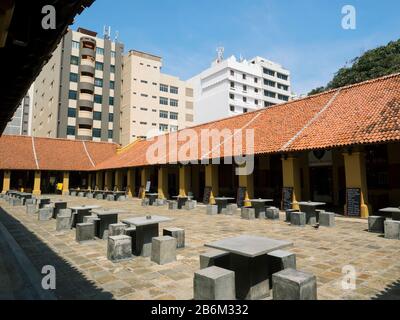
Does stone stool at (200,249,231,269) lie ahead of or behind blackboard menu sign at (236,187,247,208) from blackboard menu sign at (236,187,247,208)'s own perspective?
ahead

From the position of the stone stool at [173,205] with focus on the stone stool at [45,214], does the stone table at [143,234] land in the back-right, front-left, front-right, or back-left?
front-left

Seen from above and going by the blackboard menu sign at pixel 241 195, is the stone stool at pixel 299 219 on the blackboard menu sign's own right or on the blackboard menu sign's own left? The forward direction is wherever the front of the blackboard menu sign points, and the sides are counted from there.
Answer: on the blackboard menu sign's own left

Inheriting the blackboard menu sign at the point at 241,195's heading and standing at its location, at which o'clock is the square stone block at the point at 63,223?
The square stone block is roughly at 12 o'clock from the blackboard menu sign.

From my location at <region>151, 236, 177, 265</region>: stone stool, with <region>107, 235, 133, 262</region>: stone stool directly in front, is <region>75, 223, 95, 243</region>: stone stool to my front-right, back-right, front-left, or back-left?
front-right

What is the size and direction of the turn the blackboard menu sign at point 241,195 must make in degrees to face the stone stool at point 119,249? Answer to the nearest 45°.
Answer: approximately 45° to its left

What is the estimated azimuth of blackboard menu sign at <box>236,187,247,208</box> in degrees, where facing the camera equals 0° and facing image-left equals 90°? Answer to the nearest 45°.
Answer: approximately 45°

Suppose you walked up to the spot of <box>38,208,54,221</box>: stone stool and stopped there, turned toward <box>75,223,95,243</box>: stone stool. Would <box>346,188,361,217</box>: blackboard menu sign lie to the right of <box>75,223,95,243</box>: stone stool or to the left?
left

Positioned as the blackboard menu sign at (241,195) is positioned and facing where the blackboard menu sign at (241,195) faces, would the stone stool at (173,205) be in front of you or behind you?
in front

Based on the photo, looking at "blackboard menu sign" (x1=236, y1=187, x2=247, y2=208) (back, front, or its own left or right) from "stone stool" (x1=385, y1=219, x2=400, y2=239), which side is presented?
left

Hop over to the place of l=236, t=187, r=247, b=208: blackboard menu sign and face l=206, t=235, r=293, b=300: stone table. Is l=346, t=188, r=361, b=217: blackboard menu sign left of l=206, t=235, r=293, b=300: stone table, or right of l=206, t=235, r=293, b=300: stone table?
left

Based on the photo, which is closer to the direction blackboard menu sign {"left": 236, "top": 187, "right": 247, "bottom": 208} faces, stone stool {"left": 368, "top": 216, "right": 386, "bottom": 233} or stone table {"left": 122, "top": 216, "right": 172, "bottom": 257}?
the stone table

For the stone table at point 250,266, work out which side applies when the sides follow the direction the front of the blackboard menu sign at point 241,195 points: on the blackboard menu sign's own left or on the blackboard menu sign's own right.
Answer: on the blackboard menu sign's own left

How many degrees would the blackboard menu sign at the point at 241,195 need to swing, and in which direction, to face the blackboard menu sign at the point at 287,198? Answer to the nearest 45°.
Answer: approximately 90° to its left

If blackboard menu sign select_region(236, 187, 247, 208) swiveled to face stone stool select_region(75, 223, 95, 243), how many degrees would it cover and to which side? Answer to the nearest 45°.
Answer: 0° — it already faces it

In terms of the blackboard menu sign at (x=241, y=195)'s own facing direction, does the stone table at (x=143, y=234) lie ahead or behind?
ahead

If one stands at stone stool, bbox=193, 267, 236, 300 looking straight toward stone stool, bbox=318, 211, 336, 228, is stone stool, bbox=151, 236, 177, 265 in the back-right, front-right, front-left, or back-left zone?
front-left

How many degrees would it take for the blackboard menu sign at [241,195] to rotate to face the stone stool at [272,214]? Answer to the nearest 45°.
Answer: approximately 45° to its left

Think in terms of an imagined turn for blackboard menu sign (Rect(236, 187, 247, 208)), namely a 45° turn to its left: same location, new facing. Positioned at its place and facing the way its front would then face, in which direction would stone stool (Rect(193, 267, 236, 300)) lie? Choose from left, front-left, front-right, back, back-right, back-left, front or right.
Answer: front

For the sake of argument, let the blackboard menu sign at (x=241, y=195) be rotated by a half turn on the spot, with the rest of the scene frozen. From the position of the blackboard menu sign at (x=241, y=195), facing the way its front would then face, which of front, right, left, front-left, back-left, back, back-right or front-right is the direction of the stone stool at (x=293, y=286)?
back-right
